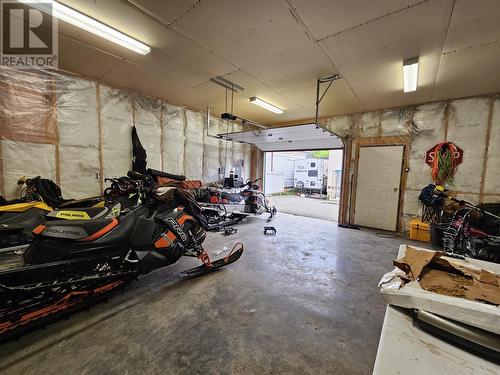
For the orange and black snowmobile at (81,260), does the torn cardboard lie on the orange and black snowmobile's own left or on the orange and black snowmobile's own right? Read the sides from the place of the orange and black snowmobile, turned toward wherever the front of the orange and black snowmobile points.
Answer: on the orange and black snowmobile's own right

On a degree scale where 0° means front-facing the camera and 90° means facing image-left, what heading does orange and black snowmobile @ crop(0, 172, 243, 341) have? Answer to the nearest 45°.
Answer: approximately 225°

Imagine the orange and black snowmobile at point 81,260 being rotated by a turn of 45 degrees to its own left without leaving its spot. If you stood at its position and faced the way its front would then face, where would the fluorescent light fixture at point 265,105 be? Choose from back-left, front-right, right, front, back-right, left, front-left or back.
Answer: front-right

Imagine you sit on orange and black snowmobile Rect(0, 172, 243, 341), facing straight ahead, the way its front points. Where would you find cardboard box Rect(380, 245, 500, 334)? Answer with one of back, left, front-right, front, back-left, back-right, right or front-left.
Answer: right

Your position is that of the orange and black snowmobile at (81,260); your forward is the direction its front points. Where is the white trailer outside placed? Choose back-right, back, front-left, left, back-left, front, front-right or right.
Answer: front

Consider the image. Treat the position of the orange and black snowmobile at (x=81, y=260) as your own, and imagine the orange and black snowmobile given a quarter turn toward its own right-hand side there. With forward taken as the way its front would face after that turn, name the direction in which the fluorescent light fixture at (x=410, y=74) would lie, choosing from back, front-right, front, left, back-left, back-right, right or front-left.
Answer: front-left
